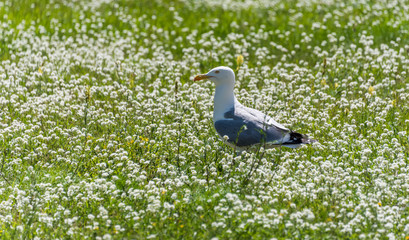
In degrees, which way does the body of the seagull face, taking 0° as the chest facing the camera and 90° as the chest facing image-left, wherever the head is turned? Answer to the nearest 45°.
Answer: approximately 90°
